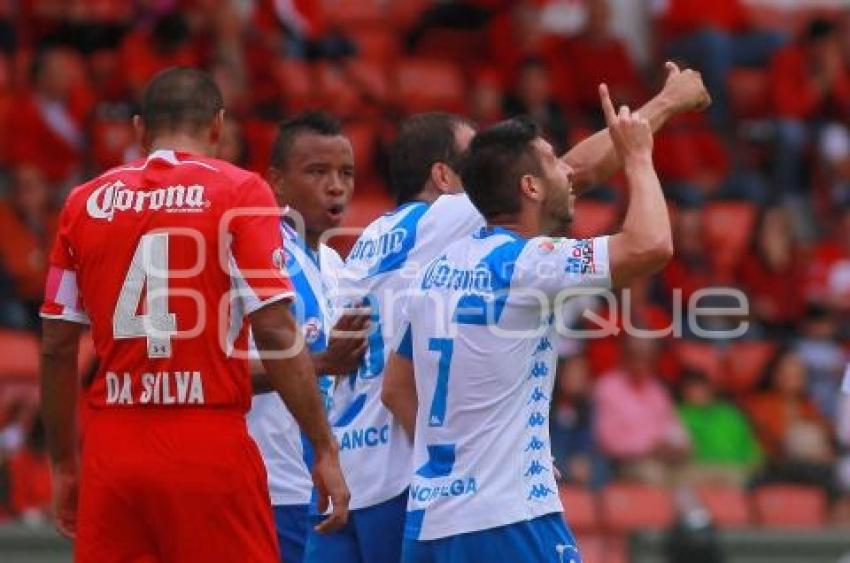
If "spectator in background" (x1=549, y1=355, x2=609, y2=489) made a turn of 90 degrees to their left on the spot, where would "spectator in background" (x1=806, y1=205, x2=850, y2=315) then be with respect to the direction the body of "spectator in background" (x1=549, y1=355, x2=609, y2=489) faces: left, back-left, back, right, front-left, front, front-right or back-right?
front-left

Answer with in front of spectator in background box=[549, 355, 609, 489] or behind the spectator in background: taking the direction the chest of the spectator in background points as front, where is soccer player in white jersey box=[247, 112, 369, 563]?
in front

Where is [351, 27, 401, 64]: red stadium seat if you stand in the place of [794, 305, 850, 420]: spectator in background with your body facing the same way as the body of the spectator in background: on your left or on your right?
on your right

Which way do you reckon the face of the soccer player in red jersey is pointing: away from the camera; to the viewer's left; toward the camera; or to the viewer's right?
away from the camera

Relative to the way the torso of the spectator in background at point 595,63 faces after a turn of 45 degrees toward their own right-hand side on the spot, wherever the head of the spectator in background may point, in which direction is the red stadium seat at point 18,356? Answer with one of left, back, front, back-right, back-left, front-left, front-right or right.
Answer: front

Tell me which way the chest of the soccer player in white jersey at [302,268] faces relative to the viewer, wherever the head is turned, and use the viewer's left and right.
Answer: facing the viewer and to the right of the viewer

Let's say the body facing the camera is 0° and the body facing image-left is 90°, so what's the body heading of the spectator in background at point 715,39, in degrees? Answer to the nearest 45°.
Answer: approximately 0°

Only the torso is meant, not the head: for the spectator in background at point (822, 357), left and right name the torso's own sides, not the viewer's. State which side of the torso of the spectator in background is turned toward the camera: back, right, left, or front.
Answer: front

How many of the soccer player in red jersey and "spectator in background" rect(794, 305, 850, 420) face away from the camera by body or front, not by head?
1

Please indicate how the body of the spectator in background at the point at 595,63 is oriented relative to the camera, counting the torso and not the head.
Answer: toward the camera

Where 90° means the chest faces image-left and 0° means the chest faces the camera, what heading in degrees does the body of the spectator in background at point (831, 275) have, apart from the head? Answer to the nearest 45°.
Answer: approximately 0°

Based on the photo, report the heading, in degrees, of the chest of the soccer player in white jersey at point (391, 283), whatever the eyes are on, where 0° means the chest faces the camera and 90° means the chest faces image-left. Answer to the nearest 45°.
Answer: approximately 225°

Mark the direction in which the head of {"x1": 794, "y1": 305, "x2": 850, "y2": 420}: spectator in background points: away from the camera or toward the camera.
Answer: toward the camera

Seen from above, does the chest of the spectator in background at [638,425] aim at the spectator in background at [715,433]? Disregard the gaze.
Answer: no

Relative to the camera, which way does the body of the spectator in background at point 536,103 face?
toward the camera

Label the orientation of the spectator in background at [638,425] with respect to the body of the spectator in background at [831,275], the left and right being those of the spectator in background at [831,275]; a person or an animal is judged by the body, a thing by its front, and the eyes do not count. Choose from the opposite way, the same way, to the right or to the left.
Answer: the same way

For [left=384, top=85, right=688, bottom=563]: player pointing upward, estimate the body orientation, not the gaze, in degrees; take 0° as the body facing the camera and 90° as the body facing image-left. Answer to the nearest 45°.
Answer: approximately 225°

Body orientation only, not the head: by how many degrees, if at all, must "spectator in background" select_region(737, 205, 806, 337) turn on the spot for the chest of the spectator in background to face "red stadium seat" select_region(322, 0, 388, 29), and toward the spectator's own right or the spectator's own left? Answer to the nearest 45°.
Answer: approximately 90° to the spectator's own right
